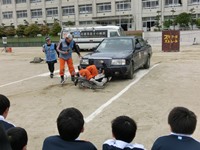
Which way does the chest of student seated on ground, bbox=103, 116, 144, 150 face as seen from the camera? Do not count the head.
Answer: away from the camera

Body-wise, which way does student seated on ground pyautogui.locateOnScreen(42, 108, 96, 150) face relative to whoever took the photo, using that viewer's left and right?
facing away from the viewer

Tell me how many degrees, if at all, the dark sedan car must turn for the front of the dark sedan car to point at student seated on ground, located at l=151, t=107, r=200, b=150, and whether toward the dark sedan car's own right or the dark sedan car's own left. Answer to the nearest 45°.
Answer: approximately 45° to the dark sedan car's own left

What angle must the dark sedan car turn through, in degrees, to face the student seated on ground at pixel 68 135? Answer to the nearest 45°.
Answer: approximately 45° to its left

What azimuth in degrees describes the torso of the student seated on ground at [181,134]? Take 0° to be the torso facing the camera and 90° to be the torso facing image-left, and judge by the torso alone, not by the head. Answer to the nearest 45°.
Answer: approximately 180°

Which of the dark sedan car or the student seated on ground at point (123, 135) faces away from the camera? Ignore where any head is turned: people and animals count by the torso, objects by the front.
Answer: the student seated on ground

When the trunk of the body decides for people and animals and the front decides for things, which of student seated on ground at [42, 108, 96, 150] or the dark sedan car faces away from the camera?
the student seated on ground

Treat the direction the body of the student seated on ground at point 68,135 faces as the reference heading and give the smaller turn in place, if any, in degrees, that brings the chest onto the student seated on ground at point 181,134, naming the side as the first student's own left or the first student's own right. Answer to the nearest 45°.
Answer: approximately 90° to the first student's own right
